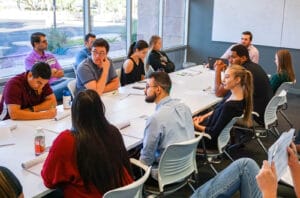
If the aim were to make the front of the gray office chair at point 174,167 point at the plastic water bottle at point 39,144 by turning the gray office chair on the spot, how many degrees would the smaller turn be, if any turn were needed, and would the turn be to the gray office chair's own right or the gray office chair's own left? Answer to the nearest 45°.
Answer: approximately 45° to the gray office chair's own left

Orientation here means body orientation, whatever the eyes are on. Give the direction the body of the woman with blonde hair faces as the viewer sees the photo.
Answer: to the viewer's left

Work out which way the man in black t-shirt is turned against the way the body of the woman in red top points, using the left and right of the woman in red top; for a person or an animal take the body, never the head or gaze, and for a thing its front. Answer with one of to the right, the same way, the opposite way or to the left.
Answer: to the left

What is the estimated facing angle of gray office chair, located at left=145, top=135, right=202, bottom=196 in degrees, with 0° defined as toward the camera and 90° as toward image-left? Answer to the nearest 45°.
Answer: approximately 135°

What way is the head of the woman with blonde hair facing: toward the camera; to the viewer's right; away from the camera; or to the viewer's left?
to the viewer's left

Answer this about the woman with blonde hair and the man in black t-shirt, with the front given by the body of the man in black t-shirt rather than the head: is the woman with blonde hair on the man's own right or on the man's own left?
on the man's own left

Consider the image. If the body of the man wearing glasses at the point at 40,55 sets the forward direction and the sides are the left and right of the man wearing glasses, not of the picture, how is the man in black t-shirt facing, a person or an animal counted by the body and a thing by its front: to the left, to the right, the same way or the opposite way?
the opposite way

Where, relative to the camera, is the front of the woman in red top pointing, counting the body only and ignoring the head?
away from the camera

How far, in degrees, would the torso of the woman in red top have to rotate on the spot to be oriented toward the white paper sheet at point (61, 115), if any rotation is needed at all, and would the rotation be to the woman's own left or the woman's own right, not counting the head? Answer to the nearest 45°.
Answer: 0° — they already face it

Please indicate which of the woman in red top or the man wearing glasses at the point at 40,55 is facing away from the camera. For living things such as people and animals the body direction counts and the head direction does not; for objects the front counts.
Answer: the woman in red top

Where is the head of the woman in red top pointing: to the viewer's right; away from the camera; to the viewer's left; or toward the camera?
away from the camera
